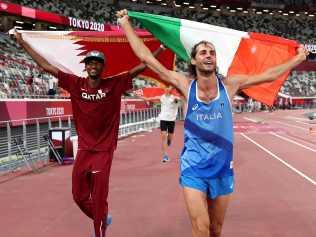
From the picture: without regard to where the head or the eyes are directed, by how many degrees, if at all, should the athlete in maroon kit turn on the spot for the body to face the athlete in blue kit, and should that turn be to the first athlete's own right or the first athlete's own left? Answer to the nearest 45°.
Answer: approximately 45° to the first athlete's own left

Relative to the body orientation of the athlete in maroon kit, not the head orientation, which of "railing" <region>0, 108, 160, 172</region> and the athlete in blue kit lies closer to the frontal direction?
the athlete in blue kit

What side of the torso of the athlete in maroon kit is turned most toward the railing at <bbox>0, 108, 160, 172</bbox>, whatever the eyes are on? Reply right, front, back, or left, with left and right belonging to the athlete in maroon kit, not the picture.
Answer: back

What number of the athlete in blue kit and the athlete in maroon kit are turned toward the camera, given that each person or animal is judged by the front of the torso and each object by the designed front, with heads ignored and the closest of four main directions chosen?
2

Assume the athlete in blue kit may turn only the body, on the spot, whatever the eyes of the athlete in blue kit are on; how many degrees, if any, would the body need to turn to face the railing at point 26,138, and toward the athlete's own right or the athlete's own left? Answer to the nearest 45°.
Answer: approximately 135° to the athlete's own right

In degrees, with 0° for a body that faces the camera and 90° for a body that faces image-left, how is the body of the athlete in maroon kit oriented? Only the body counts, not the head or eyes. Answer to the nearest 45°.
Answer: approximately 0°

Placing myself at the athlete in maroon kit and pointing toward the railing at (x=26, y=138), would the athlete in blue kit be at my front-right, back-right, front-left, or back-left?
back-right
